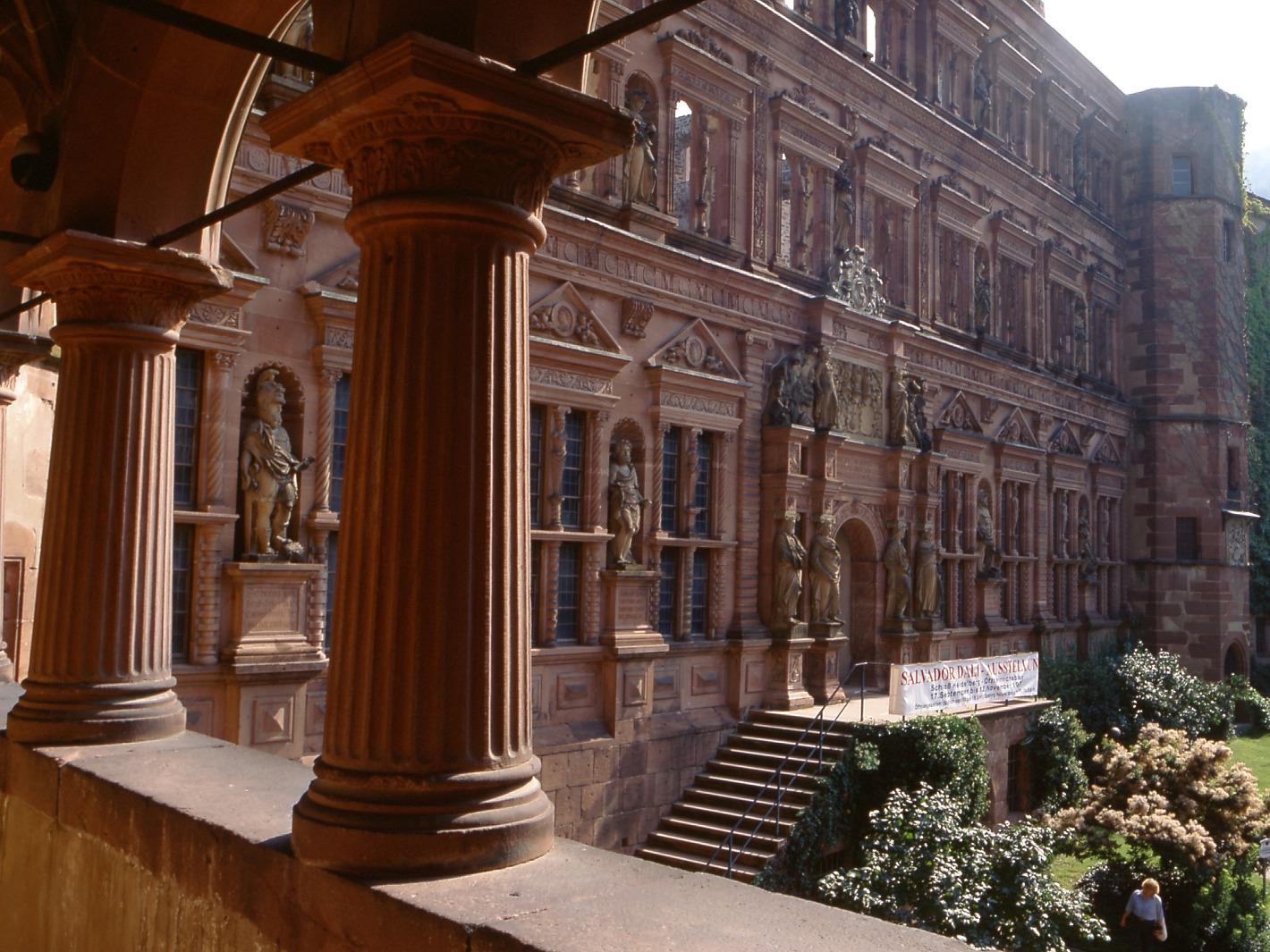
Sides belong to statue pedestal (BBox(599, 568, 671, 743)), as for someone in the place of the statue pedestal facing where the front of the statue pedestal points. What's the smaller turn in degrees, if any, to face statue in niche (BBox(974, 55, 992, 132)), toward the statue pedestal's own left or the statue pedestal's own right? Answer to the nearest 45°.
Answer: approximately 90° to the statue pedestal's own left

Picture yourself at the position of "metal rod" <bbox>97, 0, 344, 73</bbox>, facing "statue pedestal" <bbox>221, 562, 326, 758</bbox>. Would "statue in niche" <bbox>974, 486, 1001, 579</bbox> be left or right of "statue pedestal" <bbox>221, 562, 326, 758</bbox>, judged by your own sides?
right

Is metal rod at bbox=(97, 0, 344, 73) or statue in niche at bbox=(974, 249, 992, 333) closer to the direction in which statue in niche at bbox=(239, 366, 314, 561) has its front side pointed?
the metal rod

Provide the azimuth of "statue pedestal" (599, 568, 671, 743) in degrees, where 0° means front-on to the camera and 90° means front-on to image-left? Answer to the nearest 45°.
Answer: approximately 315°

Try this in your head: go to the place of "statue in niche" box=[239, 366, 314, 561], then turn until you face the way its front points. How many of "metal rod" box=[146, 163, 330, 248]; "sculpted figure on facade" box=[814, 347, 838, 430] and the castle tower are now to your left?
2

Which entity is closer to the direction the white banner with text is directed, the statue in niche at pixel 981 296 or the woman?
the woman

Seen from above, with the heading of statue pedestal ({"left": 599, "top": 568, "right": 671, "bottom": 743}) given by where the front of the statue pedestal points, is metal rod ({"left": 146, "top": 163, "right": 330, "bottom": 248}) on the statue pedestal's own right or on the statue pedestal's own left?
on the statue pedestal's own right
